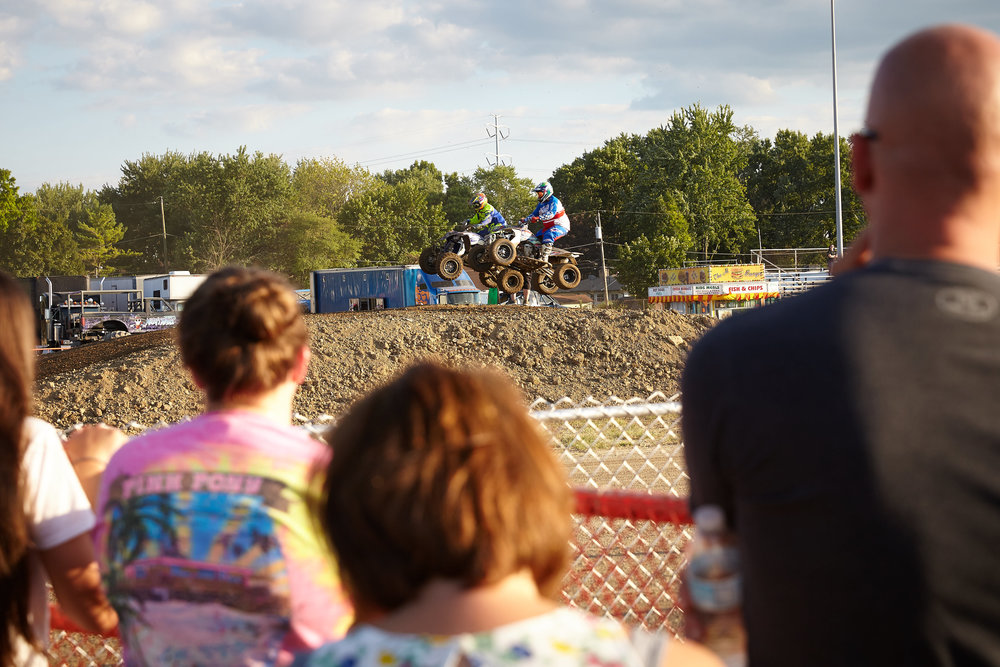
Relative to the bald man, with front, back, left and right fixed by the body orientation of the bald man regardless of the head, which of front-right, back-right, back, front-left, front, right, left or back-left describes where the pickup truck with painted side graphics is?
front-left

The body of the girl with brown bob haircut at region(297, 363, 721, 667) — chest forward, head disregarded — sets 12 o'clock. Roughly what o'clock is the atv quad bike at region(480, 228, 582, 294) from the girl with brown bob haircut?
The atv quad bike is roughly at 12 o'clock from the girl with brown bob haircut.

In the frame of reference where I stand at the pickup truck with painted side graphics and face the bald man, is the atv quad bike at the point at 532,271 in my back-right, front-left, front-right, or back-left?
front-left

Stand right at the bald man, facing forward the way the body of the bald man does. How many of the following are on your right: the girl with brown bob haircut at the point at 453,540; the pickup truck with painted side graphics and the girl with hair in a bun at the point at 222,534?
0

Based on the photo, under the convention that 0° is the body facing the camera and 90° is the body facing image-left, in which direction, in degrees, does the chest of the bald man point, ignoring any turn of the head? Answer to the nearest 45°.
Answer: approximately 180°

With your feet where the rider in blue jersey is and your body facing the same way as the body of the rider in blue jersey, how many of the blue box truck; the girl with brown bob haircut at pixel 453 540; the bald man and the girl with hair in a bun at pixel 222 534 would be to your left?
3

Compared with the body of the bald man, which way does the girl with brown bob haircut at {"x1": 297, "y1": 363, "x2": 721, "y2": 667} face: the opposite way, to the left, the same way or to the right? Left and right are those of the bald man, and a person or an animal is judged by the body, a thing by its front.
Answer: the same way

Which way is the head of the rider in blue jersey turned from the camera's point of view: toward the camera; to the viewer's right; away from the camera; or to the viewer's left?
to the viewer's left

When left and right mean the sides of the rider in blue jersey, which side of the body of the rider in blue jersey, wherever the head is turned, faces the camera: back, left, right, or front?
left

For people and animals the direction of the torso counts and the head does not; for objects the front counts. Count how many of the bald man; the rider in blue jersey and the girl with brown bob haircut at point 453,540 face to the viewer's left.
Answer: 1

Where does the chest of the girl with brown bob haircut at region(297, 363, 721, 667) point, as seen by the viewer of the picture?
away from the camera

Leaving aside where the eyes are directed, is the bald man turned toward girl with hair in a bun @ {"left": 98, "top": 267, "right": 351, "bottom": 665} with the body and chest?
no

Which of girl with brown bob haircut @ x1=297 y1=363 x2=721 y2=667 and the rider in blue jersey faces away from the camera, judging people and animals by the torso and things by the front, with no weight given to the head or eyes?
the girl with brown bob haircut

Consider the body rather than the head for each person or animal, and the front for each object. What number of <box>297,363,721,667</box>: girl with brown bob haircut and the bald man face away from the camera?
2

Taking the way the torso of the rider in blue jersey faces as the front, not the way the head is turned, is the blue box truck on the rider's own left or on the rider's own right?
on the rider's own right

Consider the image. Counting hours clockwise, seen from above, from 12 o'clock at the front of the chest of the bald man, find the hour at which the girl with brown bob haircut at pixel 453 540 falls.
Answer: The girl with brown bob haircut is roughly at 8 o'clock from the bald man.

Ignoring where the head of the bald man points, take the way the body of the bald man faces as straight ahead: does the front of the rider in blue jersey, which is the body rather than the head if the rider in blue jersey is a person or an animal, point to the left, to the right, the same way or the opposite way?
to the left

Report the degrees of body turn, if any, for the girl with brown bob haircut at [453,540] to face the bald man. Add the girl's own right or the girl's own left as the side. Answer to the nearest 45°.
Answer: approximately 90° to the girl's own right
